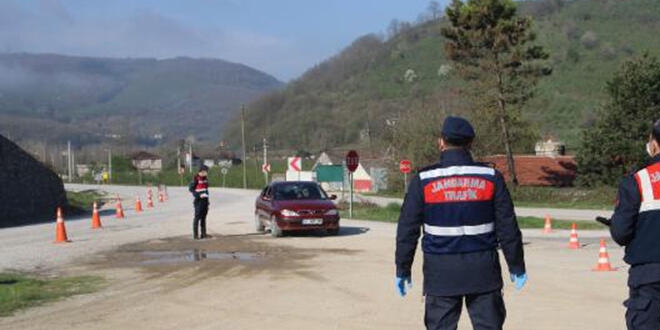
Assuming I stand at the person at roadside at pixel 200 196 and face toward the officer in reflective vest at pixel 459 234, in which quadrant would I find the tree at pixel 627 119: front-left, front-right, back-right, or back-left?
back-left

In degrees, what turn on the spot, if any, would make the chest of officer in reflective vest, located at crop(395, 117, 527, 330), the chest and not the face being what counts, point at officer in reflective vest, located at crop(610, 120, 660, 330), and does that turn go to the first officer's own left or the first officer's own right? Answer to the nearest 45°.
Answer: approximately 90° to the first officer's own right

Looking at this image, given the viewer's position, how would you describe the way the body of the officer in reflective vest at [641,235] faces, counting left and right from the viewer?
facing away from the viewer and to the left of the viewer

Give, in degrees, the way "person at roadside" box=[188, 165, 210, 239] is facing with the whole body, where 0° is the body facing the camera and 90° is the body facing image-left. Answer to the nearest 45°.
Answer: approximately 315°

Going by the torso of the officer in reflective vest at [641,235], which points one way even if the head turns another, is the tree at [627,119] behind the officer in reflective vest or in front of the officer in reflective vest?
in front

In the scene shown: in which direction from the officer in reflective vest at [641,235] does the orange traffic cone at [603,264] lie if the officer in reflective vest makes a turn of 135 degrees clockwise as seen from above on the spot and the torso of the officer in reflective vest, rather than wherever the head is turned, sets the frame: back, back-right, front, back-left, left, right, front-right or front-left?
left

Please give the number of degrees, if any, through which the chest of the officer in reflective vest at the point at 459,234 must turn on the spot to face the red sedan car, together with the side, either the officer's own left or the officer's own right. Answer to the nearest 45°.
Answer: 0° — they already face it

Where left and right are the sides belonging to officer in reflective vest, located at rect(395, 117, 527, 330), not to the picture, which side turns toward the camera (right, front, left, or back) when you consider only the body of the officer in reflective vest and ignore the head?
back

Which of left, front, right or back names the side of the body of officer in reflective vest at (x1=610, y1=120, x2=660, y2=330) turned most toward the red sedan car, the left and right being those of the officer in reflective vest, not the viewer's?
front

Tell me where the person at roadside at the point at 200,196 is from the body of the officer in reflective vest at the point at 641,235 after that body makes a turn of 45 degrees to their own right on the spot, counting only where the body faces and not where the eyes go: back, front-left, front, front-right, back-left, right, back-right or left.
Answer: front-left

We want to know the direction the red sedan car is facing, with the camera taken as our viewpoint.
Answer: facing the viewer and to the right of the viewer

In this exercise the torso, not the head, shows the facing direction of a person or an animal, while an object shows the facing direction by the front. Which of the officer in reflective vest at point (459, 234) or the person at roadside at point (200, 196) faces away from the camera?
the officer in reflective vest
